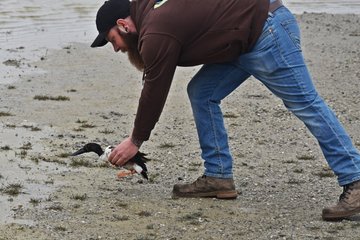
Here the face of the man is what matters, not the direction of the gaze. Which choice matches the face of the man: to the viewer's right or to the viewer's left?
to the viewer's left

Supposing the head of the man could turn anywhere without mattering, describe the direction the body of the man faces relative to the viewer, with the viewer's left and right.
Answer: facing to the left of the viewer
